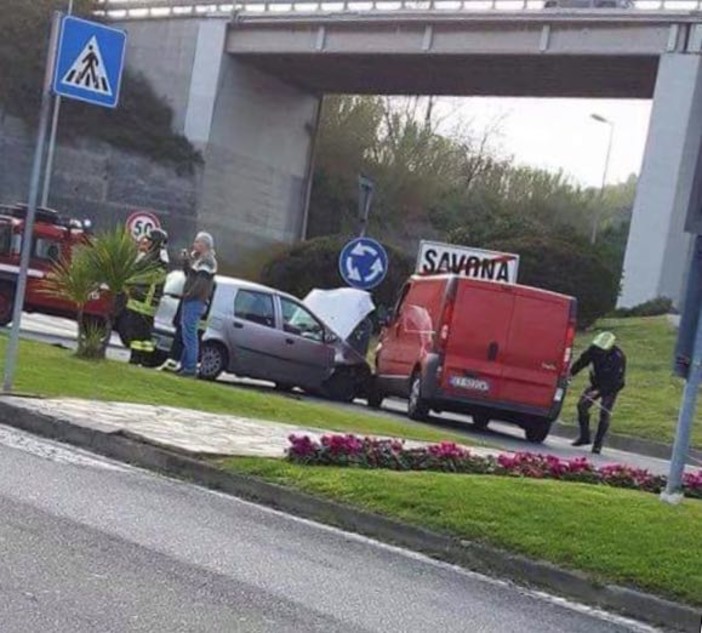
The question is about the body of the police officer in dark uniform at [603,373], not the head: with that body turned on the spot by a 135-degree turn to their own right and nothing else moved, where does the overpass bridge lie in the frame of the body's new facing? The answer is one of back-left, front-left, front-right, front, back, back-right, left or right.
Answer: front

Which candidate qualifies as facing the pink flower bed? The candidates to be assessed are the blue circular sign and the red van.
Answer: the blue circular sign

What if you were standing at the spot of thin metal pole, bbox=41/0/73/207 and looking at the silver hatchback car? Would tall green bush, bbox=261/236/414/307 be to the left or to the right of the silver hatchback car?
left

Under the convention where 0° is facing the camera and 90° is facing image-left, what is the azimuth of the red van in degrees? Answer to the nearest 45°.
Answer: approximately 135°

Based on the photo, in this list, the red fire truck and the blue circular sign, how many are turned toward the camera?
1

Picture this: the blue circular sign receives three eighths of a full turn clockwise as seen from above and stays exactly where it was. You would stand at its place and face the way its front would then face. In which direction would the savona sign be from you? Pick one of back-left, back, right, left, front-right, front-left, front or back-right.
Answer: right

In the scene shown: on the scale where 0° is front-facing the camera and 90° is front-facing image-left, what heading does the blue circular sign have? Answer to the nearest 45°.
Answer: approximately 0°

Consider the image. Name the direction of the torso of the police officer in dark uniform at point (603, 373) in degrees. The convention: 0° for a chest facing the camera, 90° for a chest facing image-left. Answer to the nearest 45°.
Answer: approximately 45°

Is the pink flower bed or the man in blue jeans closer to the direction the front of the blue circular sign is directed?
the pink flower bed

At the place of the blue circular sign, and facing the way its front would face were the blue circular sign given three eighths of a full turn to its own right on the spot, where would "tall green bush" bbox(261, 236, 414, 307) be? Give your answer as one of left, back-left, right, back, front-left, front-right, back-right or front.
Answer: front-right
